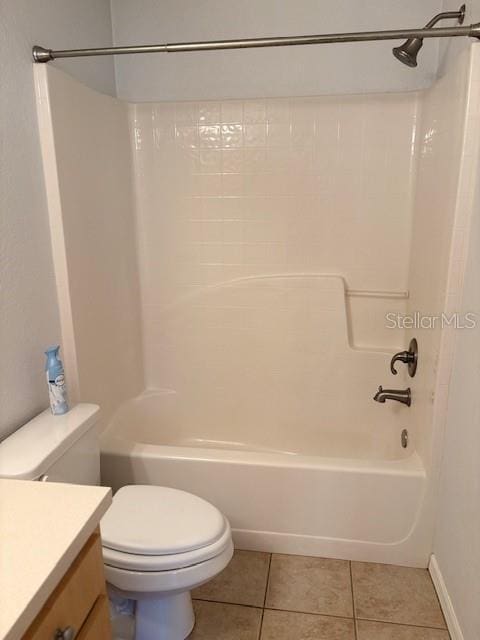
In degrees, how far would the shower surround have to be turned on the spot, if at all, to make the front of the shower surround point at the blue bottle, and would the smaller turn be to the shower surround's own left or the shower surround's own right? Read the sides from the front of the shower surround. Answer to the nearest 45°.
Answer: approximately 45° to the shower surround's own right

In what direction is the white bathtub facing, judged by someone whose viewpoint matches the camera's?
facing the viewer

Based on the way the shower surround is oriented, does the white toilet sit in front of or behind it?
in front

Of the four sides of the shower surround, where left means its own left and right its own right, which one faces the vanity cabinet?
front

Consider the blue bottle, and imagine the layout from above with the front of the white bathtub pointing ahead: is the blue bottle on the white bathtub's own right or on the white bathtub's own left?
on the white bathtub's own right

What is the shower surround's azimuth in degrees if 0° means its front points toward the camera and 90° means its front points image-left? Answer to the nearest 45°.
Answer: approximately 0°

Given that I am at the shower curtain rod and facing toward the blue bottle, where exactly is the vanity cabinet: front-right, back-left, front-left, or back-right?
front-left

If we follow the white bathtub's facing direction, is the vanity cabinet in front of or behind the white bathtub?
in front

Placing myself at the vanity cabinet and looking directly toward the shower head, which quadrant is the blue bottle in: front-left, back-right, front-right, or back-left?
front-left
